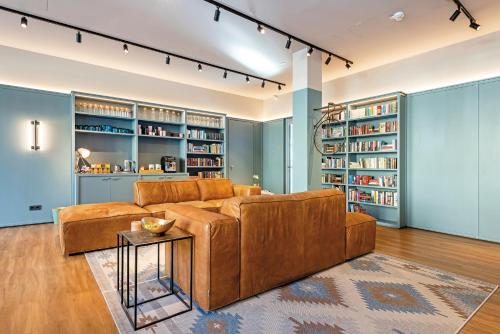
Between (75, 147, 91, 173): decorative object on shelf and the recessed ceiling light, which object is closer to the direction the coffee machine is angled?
the recessed ceiling light

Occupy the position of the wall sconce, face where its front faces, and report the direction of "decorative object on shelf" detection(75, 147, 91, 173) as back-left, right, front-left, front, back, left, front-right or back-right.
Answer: left

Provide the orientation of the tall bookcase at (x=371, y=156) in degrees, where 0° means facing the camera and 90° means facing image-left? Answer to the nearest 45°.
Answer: approximately 45°

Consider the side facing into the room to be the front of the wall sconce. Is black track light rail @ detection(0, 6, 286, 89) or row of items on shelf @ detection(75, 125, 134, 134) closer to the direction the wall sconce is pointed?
the black track light rail

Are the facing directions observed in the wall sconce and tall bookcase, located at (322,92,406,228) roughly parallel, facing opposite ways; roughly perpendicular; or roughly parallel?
roughly perpendicular

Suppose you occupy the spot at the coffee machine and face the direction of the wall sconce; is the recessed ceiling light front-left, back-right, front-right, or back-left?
back-left

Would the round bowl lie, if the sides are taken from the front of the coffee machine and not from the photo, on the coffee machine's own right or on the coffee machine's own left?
on the coffee machine's own right

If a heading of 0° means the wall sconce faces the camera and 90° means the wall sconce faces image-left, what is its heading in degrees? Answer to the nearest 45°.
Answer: approximately 0°

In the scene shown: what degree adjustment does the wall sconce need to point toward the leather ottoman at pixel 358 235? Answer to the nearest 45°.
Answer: approximately 45° to its left
